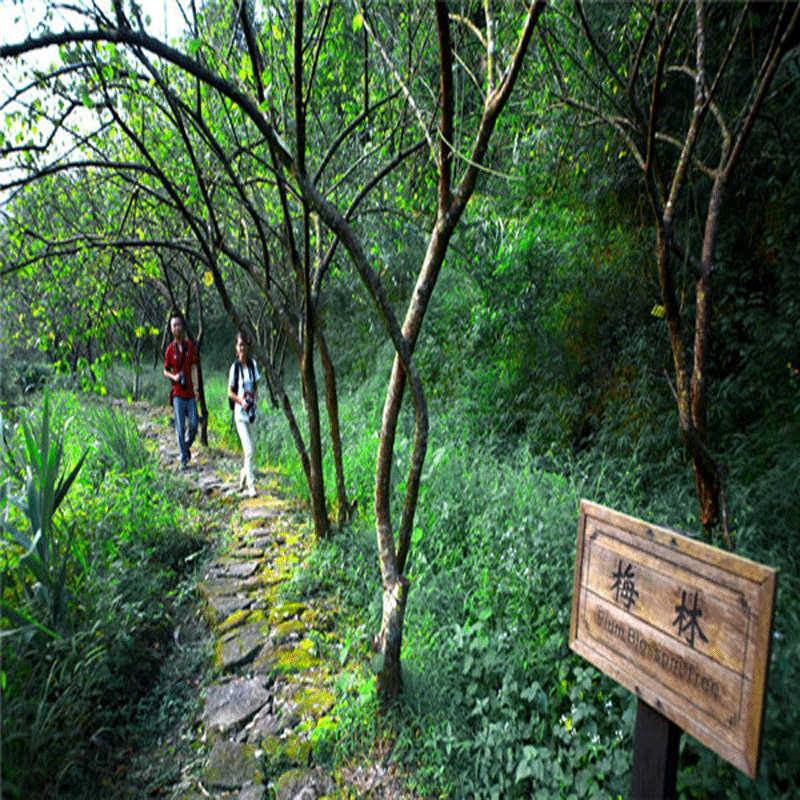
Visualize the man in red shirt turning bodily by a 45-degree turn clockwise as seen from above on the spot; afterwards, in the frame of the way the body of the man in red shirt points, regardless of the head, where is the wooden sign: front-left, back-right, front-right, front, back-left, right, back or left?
front-left

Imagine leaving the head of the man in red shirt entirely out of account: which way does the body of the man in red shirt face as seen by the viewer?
toward the camera

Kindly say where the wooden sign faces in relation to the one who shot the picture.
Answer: facing the viewer and to the left of the viewer

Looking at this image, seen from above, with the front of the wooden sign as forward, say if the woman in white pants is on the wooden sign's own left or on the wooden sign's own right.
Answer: on the wooden sign's own right

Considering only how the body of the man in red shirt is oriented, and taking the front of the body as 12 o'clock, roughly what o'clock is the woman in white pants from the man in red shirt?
The woman in white pants is roughly at 11 o'clock from the man in red shirt.
